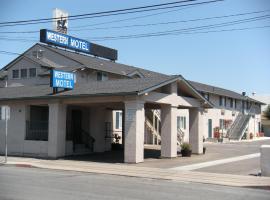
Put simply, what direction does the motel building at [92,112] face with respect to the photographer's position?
facing the viewer and to the right of the viewer

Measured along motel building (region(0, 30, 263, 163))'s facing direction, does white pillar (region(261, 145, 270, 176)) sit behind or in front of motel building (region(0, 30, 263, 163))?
in front
